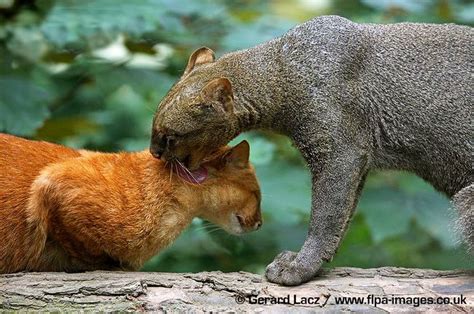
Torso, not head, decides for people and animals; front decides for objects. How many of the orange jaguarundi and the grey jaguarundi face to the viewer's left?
1

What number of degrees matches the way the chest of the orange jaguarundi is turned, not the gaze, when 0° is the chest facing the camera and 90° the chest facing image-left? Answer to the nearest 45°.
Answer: approximately 270°

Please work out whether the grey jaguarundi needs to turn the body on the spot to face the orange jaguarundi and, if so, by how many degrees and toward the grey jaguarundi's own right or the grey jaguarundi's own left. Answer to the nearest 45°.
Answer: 0° — it already faces it

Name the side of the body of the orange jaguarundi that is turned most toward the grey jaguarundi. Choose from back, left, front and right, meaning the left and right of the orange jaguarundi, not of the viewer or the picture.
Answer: front

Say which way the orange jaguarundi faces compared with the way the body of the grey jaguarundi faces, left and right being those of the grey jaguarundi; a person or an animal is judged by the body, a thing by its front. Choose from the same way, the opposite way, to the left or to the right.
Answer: the opposite way

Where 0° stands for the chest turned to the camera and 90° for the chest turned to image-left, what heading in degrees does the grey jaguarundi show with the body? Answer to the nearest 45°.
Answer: approximately 90°
